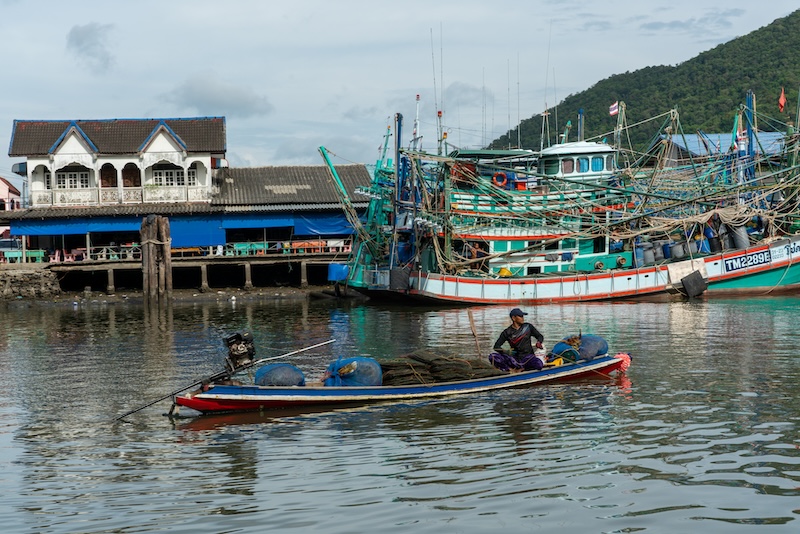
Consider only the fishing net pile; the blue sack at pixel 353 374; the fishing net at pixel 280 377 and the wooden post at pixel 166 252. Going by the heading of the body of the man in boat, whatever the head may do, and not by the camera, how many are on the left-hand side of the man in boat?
0

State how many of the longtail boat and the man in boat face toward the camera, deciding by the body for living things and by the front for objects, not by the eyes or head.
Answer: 1

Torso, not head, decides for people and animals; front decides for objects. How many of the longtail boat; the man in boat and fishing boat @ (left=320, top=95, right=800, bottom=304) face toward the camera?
1

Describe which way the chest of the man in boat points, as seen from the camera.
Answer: toward the camera

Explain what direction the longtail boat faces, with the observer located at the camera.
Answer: facing to the right of the viewer

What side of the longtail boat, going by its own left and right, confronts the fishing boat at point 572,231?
left

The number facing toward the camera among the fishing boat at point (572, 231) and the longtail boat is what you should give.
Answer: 0

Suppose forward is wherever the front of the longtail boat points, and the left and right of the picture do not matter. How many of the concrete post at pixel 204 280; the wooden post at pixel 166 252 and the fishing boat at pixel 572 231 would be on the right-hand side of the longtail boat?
0

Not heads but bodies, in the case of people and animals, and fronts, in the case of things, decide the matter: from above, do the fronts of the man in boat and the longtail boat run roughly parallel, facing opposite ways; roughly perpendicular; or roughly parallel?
roughly perpendicular

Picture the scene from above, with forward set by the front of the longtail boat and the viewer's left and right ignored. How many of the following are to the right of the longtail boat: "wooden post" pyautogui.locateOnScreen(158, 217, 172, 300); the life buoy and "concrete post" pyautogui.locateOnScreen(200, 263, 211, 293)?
0

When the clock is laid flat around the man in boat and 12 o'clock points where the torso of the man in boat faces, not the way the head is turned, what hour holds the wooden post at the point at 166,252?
The wooden post is roughly at 5 o'clock from the man in boat.

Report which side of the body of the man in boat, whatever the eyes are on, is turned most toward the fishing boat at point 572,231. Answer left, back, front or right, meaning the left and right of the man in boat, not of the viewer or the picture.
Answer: back

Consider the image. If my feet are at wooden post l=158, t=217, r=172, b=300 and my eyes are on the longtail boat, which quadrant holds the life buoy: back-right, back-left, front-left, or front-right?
front-left
